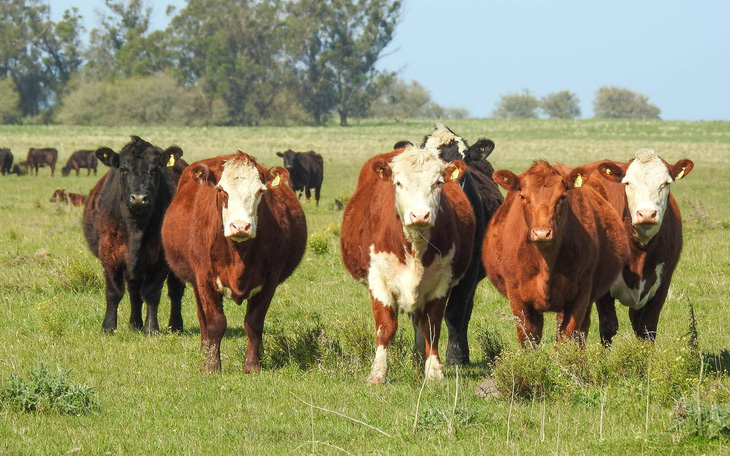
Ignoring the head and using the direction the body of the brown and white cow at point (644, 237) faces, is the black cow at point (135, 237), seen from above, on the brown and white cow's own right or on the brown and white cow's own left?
on the brown and white cow's own right

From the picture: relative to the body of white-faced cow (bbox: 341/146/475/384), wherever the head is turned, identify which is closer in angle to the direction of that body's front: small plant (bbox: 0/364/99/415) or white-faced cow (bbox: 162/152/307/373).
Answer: the small plant

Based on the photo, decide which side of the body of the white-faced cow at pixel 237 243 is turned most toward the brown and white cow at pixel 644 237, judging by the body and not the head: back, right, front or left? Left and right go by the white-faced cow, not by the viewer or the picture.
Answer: left

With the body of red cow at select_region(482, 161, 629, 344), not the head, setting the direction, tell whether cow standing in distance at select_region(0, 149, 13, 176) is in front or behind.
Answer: behind

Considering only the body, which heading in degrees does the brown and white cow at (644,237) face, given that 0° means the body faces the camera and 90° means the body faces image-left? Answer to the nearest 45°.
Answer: approximately 0°

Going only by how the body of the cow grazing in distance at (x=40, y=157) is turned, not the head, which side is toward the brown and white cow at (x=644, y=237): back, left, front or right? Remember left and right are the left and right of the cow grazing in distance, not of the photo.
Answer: left

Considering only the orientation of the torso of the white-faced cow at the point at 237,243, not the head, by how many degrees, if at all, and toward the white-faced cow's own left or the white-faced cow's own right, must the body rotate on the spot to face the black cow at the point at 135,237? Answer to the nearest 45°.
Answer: approximately 135° to the white-faced cow's own right

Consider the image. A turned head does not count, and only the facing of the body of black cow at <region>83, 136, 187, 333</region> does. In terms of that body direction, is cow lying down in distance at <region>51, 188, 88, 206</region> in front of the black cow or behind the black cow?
behind
